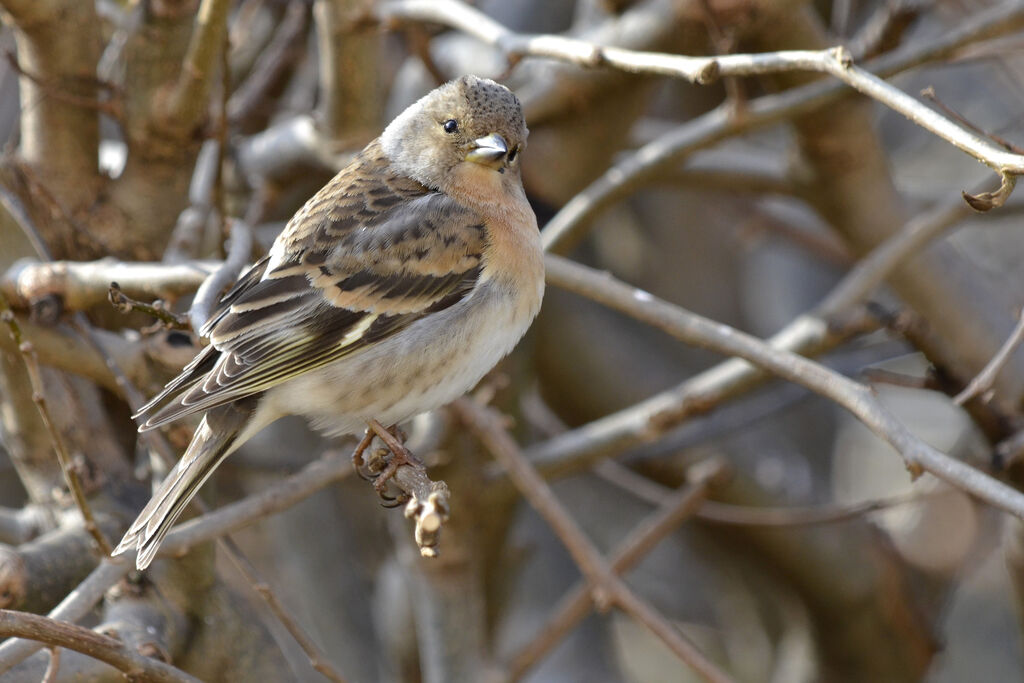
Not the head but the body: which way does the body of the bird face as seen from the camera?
to the viewer's right

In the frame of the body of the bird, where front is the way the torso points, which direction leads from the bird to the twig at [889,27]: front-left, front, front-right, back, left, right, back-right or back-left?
front-left

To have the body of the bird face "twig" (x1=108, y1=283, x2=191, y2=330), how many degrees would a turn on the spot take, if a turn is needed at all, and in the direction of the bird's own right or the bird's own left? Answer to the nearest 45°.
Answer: approximately 135° to the bird's own right

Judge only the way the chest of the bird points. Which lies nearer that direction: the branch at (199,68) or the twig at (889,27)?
the twig

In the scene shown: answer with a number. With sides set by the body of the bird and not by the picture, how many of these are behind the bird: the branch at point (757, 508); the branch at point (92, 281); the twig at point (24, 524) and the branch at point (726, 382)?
2

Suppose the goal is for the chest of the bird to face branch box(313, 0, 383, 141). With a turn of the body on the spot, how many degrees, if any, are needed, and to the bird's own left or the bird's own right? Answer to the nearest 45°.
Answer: approximately 90° to the bird's own left

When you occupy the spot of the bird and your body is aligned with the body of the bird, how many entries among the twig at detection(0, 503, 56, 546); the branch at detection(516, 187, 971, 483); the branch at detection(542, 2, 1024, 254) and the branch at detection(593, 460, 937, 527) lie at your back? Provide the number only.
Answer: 1

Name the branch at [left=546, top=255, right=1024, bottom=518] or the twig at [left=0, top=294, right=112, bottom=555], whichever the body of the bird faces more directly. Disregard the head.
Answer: the branch

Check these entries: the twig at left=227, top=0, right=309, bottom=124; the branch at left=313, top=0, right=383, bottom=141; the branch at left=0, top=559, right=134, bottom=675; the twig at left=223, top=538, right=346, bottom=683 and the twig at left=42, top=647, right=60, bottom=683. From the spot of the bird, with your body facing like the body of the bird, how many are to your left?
2
